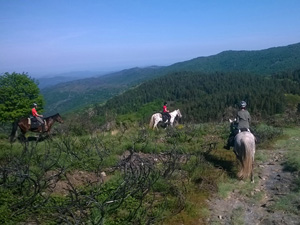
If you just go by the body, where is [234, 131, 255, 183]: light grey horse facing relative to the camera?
away from the camera

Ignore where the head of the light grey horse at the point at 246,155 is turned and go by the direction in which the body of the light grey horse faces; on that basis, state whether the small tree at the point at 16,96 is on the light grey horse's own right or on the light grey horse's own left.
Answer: on the light grey horse's own left
